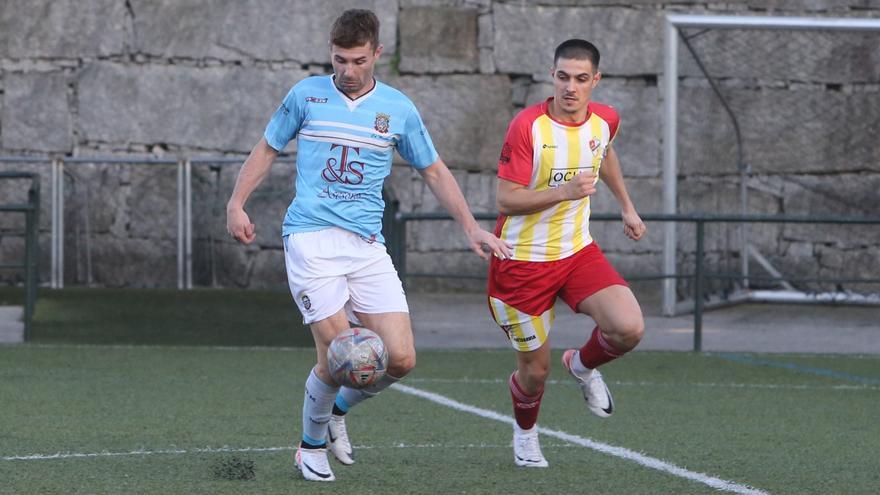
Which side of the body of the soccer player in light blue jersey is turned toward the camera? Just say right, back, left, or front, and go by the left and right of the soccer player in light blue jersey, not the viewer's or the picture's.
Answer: front

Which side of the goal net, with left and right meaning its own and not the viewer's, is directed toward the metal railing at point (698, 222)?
front

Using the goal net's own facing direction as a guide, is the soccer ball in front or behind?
in front

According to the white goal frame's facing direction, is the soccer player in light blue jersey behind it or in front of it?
in front

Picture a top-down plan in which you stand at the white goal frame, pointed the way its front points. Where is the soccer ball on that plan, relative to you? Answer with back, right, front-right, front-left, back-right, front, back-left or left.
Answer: front

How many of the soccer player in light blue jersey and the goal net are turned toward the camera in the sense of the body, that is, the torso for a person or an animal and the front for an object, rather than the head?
2

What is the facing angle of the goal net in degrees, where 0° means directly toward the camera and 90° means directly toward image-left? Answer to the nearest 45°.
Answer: approximately 0°

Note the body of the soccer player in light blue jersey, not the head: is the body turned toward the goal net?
no
